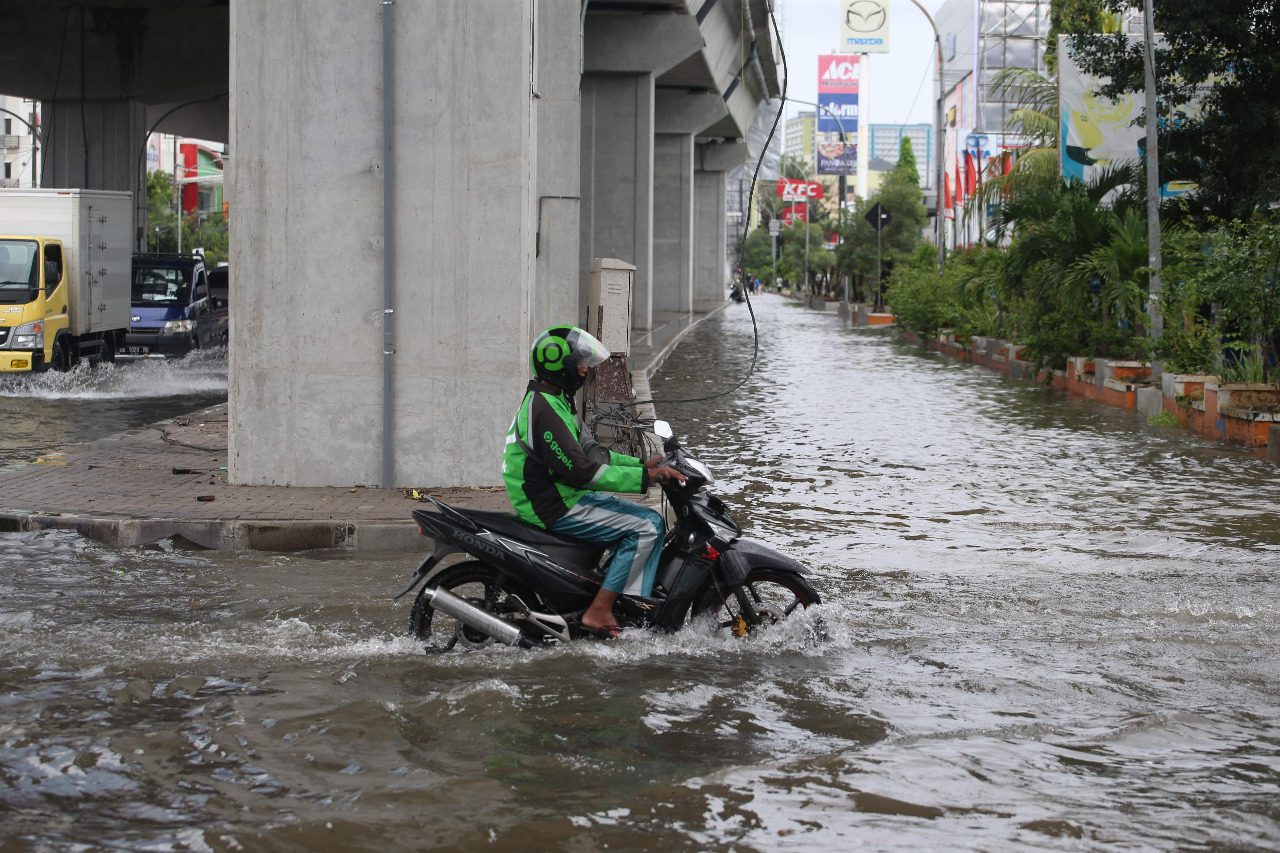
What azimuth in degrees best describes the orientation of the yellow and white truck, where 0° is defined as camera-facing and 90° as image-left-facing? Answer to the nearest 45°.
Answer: approximately 45°

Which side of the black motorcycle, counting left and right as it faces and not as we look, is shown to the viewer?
right

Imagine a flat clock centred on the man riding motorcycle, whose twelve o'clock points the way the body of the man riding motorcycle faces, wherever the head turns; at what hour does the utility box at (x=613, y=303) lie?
The utility box is roughly at 9 o'clock from the man riding motorcycle.

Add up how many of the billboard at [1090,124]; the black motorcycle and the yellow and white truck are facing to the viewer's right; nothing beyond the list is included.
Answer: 1

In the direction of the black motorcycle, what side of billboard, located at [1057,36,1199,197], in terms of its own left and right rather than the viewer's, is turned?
front

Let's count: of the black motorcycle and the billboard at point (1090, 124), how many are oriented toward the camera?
1

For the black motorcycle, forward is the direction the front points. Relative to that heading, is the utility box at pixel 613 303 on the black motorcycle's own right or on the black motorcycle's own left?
on the black motorcycle's own left

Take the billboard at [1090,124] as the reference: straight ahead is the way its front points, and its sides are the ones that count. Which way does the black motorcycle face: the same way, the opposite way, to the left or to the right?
to the left

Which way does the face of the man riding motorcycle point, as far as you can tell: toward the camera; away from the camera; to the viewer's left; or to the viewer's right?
to the viewer's right

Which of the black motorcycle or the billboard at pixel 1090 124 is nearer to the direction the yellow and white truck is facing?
the black motorcycle

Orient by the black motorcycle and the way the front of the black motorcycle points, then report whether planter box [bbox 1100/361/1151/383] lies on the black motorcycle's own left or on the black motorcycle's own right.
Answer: on the black motorcycle's own left

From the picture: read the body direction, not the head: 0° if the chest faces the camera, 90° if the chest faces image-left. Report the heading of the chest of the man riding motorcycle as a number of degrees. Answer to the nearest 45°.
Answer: approximately 270°
